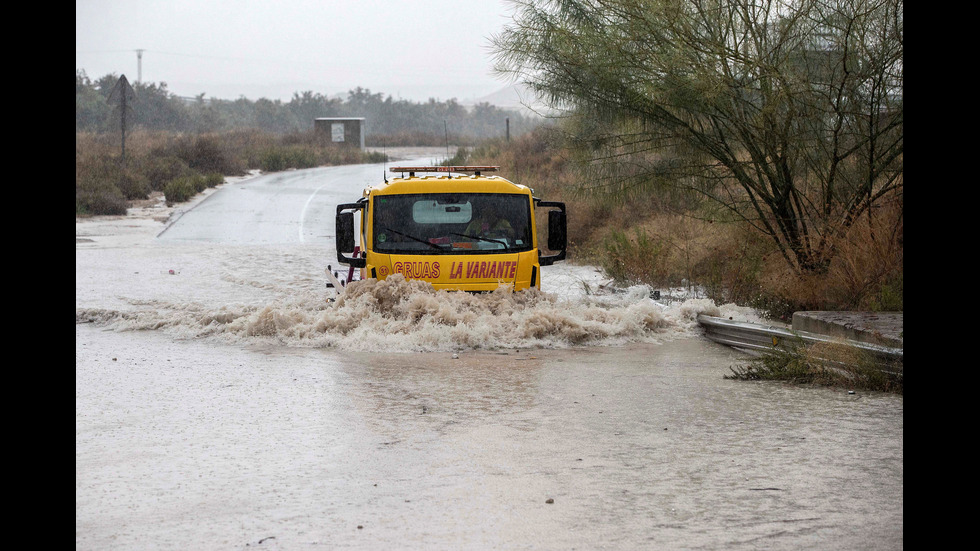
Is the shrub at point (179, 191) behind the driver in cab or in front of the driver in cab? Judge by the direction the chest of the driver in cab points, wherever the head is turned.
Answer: behind

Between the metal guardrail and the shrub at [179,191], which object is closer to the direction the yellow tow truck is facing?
the metal guardrail

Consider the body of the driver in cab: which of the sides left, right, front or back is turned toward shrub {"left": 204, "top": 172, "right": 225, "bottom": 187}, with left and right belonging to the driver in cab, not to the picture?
back

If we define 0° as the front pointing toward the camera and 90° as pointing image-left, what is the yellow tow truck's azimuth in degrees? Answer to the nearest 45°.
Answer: approximately 0°

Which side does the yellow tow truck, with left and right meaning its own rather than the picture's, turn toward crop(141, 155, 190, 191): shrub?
back
